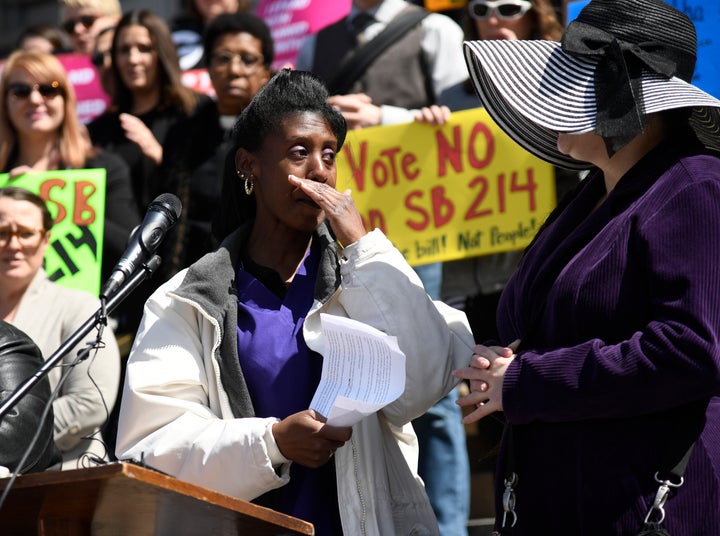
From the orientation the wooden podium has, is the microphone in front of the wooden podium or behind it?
behind

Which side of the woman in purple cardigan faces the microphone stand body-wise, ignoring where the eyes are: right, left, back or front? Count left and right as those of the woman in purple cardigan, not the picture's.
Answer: front

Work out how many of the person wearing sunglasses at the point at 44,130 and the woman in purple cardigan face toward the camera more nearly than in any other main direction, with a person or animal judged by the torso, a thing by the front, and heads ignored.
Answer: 1

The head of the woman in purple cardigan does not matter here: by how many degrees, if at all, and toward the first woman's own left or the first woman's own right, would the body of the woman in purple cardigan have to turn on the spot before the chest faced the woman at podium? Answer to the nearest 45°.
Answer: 0° — they already face them

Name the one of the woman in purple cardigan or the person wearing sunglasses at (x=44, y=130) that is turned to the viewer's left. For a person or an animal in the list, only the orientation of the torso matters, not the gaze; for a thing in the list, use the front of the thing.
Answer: the woman in purple cardigan

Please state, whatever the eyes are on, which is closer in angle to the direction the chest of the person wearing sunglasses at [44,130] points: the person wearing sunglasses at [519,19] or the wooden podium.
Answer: the wooden podium

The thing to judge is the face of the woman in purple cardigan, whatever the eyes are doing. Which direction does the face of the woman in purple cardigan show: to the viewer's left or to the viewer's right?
to the viewer's left

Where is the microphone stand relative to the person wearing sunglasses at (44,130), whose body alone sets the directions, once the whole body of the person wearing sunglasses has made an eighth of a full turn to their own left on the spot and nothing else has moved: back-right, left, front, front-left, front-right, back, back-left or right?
front-right

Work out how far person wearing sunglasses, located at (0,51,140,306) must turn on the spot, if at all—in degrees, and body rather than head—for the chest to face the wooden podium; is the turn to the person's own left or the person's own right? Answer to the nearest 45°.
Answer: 0° — they already face it

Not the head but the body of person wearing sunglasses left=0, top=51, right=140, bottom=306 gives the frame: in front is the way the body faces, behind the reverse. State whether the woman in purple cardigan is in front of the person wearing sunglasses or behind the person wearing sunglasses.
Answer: in front

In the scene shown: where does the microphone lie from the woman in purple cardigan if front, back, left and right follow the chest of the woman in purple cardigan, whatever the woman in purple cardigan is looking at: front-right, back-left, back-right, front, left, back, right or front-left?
front

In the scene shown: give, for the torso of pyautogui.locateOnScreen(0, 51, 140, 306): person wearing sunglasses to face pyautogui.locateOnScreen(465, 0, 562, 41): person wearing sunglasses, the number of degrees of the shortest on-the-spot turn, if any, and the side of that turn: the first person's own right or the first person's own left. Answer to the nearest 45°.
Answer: approximately 45° to the first person's own left

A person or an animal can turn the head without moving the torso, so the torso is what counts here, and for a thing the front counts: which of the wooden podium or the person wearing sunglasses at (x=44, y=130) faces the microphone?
the person wearing sunglasses

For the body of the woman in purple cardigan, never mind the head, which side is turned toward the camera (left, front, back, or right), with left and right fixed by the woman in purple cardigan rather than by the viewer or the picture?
left

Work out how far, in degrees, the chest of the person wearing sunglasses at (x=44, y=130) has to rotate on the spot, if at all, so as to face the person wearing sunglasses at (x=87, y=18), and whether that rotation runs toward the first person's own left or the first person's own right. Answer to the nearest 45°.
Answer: approximately 180°

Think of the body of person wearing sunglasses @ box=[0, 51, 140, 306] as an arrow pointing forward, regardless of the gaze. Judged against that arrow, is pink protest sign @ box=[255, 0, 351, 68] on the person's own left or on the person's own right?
on the person's own left

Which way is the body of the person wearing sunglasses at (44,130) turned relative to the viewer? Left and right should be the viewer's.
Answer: facing the viewer

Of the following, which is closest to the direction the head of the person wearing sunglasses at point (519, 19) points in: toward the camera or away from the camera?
toward the camera
